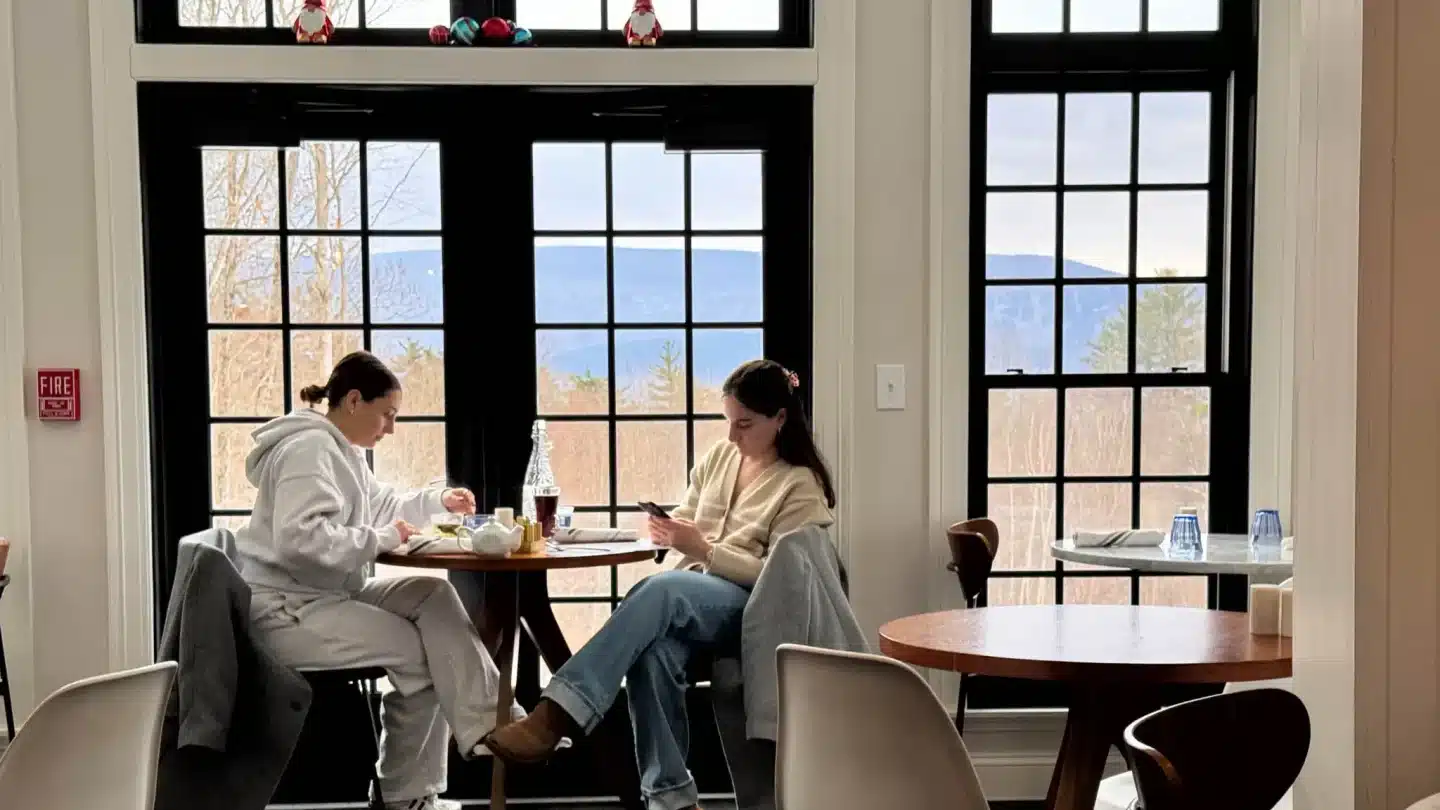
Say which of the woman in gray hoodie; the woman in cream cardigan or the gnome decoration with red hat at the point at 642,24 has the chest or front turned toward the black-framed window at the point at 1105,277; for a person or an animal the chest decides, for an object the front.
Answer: the woman in gray hoodie

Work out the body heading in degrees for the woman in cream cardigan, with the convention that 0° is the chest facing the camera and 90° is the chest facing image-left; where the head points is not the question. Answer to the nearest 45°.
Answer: approximately 45°

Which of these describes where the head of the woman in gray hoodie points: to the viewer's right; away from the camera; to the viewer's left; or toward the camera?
to the viewer's right

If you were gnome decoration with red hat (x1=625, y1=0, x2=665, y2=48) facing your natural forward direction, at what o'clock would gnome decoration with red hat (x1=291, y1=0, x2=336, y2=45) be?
gnome decoration with red hat (x1=291, y1=0, x2=336, y2=45) is roughly at 3 o'clock from gnome decoration with red hat (x1=625, y1=0, x2=665, y2=48).

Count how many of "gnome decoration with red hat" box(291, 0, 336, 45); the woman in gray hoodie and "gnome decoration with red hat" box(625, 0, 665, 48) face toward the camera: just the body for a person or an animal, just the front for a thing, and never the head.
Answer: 2

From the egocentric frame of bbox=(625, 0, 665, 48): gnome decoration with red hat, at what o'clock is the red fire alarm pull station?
The red fire alarm pull station is roughly at 3 o'clock from the gnome decoration with red hat.

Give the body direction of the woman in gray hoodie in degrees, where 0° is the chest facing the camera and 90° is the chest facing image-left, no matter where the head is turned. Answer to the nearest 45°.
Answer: approximately 270°

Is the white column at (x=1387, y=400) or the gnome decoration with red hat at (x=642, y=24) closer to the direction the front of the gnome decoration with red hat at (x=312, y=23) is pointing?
the white column
